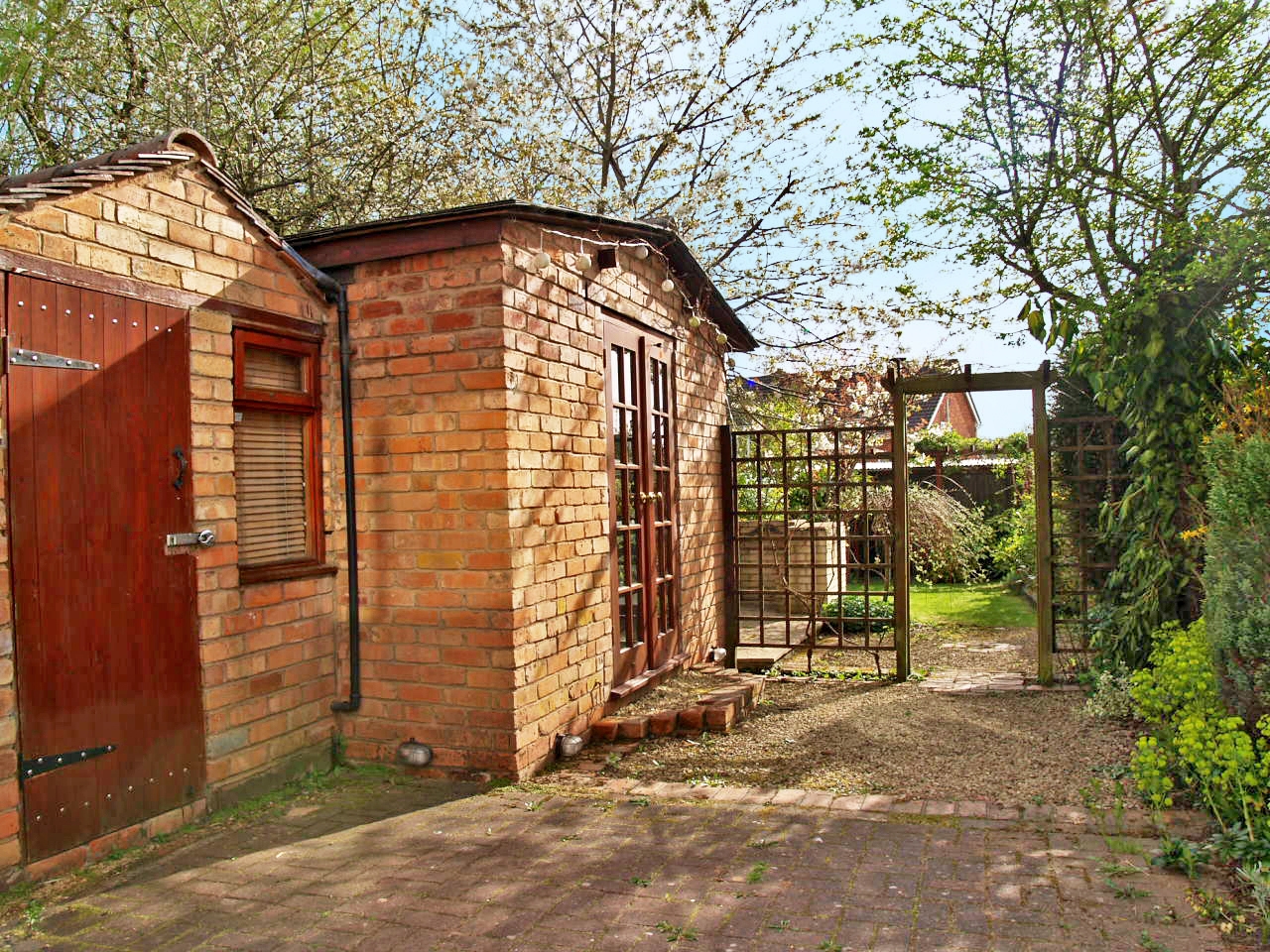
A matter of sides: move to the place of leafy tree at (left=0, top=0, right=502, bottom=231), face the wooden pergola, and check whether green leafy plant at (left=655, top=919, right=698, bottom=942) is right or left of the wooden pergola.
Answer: right

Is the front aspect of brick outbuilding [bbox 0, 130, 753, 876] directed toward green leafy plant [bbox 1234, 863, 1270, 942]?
yes

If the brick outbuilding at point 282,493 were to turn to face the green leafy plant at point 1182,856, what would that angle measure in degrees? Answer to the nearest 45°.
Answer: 0° — it already faces it

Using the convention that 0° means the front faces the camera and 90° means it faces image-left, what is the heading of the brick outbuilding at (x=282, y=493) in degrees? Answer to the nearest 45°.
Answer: approximately 315°

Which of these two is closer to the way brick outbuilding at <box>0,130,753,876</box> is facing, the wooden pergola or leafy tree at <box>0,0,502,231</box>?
the wooden pergola

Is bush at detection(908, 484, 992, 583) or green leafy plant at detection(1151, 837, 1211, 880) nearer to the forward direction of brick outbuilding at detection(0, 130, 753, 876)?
the green leafy plant

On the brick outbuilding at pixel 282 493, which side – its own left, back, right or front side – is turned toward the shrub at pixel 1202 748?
front

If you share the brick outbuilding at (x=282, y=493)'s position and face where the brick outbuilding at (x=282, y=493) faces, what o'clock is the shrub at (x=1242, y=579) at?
The shrub is roughly at 11 o'clock from the brick outbuilding.

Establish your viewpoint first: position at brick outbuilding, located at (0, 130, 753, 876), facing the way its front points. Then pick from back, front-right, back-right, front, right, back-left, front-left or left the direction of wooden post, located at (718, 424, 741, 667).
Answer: left

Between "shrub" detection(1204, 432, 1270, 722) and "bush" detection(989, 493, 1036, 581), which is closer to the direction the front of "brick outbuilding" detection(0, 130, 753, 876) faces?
the shrub

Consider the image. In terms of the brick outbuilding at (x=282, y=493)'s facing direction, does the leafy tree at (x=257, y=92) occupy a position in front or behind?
behind

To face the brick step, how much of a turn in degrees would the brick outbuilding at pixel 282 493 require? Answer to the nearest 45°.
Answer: approximately 45° to its left

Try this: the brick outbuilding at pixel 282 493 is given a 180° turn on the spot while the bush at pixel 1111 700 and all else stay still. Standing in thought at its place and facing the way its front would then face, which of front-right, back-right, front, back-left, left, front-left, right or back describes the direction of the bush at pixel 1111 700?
back-right
